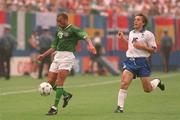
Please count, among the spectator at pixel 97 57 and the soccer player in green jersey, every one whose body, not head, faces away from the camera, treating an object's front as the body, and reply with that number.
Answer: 0

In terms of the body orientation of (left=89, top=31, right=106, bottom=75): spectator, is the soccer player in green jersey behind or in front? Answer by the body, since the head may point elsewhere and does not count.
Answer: in front
